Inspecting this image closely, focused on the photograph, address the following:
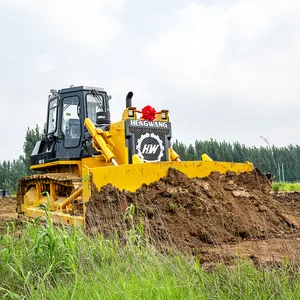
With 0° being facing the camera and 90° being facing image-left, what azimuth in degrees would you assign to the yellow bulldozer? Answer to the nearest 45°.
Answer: approximately 315°

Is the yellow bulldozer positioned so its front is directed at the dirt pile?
yes
